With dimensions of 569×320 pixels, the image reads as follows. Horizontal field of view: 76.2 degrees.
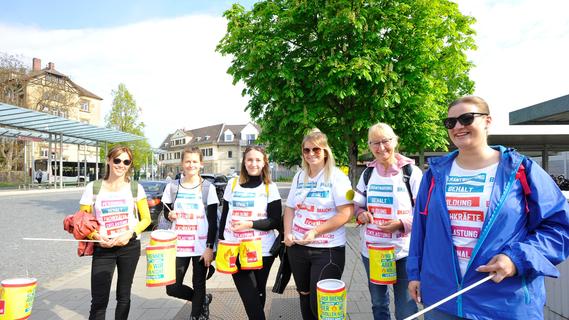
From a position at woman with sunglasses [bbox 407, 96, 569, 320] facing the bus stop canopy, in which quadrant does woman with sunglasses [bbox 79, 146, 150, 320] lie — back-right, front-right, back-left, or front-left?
front-left

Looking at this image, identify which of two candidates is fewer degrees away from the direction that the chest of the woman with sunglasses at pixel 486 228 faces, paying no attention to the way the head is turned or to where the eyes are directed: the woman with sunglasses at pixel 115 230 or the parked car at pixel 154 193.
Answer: the woman with sunglasses

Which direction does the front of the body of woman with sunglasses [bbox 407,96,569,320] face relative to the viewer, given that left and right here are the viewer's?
facing the viewer and to the left of the viewer

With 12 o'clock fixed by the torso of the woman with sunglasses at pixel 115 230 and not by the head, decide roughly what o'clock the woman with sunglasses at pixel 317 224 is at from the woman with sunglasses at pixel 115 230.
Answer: the woman with sunglasses at pixel 317 224 is roughly at 10 o'clock from the woman with sunglasses at pixel 115 230.

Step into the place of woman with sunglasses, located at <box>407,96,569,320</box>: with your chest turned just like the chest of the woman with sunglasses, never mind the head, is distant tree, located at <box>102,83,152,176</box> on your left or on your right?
on your right

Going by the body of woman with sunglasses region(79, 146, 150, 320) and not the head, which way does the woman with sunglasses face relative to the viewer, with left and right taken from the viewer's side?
facing the viewer

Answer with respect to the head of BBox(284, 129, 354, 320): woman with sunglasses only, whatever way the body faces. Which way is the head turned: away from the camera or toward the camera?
toward the camera

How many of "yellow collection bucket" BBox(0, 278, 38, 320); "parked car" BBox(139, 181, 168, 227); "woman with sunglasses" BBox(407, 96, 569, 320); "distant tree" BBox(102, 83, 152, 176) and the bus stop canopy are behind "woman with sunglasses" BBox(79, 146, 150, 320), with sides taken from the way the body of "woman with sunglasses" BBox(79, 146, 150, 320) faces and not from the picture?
3

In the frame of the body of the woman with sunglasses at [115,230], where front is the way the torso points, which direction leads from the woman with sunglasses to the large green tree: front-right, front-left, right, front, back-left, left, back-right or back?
back-left

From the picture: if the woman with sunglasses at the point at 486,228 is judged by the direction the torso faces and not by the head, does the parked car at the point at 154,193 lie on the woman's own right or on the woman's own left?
on the woman's own right

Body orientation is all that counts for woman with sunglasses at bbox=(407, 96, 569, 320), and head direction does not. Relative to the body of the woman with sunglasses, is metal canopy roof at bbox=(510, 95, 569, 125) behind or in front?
behind

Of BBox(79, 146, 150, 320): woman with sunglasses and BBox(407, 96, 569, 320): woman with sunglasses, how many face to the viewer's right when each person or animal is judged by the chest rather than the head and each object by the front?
0

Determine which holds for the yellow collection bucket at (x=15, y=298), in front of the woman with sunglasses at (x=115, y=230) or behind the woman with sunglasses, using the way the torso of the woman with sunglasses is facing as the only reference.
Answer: in front

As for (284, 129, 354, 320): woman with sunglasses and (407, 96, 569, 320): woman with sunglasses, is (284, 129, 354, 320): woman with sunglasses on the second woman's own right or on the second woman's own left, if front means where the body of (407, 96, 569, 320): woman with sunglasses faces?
on the second woman's own right

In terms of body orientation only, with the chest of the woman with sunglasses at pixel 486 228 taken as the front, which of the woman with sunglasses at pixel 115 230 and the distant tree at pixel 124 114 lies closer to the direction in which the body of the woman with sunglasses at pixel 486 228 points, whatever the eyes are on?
the woman with sunglasses

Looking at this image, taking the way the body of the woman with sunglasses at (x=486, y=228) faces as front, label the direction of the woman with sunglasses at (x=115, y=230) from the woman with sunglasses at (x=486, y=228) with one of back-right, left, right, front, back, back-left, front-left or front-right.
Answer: front-right
